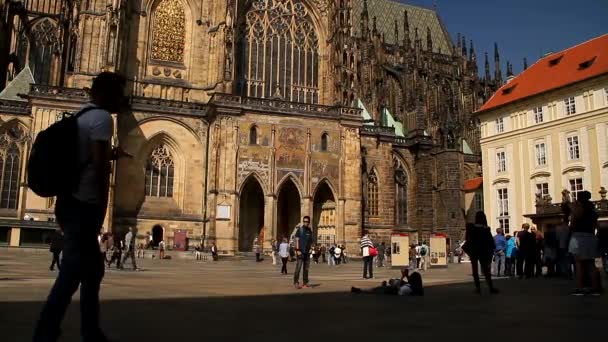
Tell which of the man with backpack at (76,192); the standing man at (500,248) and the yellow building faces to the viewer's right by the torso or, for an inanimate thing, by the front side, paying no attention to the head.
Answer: the man with backpack

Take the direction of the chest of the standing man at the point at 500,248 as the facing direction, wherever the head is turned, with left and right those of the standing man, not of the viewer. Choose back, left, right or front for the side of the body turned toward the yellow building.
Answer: front

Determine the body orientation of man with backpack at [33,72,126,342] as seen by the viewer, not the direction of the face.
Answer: to the viewer's right

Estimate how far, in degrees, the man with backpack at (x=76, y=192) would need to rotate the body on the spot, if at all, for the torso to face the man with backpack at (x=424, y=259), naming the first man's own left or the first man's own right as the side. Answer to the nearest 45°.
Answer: approximately 45° to the first man's own left

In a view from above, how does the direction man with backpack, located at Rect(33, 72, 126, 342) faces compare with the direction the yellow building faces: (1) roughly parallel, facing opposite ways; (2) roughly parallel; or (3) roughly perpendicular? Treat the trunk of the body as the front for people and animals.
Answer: roughly parallel, facing opposite ways

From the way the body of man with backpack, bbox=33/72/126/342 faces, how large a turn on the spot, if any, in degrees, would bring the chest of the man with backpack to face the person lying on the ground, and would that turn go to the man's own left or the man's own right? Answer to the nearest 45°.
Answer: approximately 45° to the man's own left

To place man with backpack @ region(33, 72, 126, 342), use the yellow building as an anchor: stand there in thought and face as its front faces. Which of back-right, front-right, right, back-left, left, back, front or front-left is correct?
front-left
